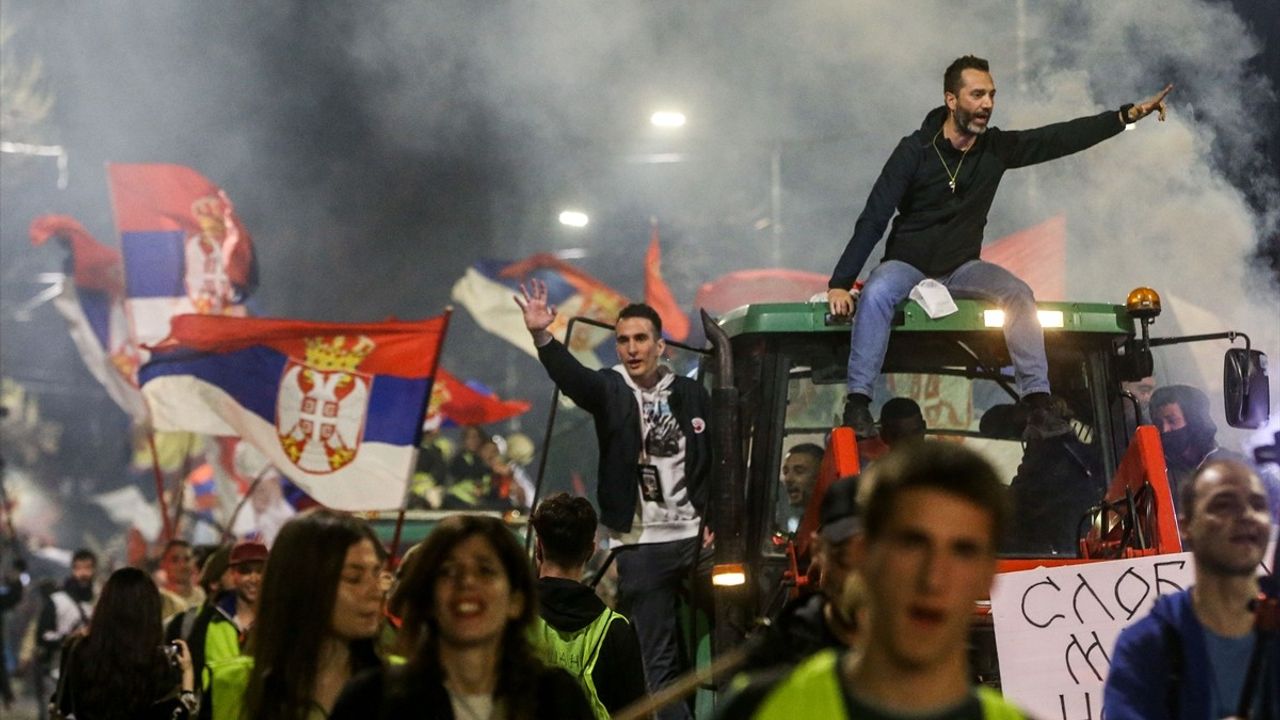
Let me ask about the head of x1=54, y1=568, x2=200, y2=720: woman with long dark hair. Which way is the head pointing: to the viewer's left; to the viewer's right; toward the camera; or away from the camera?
away from the camera

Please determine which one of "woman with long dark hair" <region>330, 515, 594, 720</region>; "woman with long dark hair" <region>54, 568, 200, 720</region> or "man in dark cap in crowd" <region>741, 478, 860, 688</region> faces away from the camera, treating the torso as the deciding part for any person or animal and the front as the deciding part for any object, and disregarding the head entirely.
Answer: "woman with long dark hair" <region>54, 568, 200, 720</region>

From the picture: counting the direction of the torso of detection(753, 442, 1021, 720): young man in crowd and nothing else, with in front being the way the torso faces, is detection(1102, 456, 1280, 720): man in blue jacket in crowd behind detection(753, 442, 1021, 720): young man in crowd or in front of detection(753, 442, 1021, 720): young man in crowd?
behind

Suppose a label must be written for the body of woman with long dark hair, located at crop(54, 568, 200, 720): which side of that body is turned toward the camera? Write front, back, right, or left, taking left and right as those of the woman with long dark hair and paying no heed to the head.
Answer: back

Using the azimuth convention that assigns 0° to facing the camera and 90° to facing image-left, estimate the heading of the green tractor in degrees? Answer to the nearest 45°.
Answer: approximately 0°

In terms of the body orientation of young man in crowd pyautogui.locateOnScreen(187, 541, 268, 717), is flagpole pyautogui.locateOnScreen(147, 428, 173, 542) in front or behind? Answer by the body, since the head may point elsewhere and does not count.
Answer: behind

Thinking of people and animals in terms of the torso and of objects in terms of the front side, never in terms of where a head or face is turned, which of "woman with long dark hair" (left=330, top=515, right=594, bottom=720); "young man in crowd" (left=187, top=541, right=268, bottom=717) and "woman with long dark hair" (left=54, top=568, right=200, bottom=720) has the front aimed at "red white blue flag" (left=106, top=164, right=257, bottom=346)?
"woman with long dark hair" (left=54, top=568, right=200, bottom=720)

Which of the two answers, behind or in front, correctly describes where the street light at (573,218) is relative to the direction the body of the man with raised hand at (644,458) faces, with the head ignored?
behind

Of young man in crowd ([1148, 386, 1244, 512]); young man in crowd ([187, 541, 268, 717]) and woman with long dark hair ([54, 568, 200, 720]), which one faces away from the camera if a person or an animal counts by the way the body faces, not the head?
the woman with long dark hair
